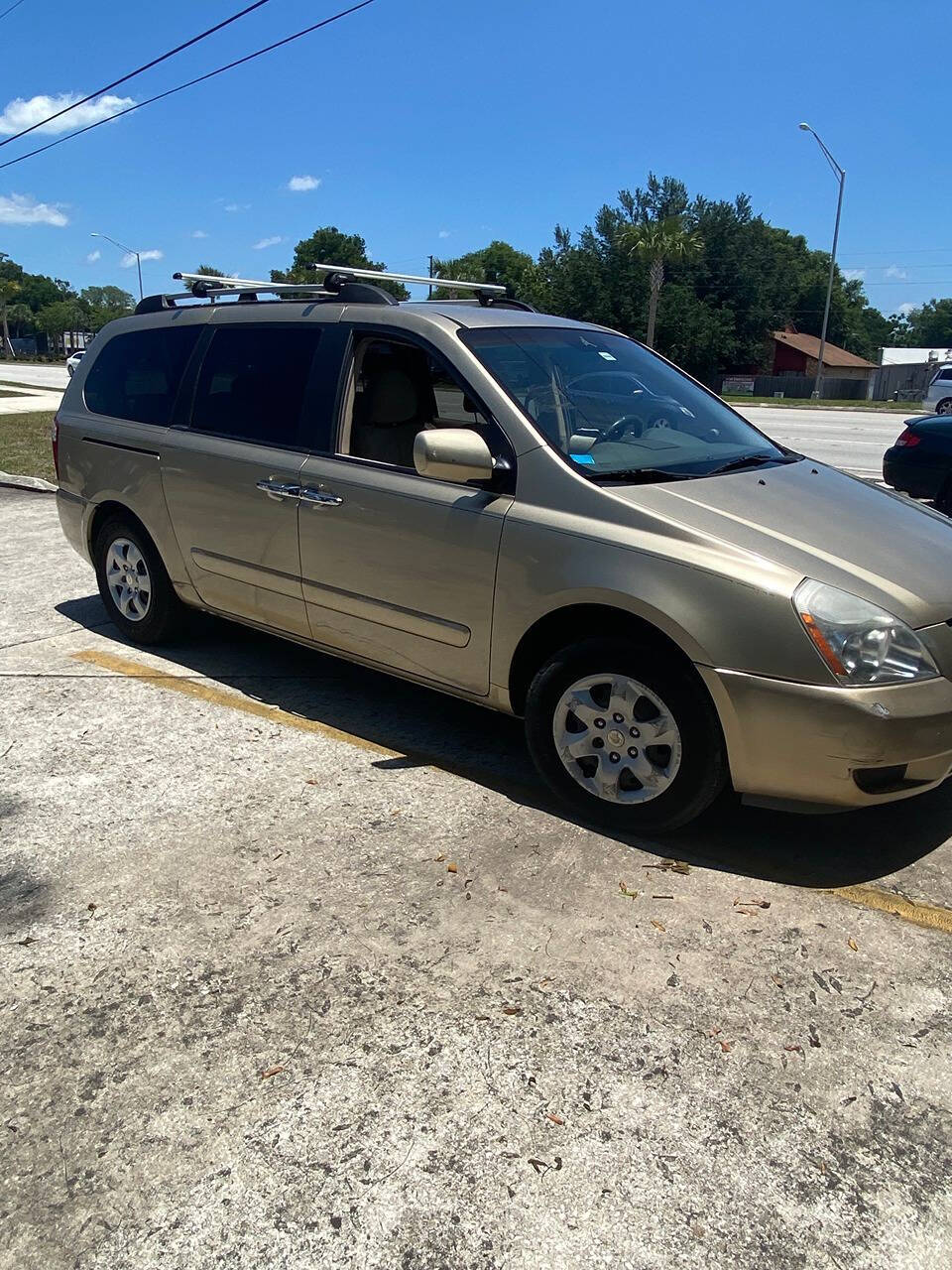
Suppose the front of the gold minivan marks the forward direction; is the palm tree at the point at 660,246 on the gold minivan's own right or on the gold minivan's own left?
on the gold minivan's own left

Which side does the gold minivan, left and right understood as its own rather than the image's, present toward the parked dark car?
left

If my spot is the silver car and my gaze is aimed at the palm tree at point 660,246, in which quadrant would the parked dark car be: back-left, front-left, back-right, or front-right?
back-left

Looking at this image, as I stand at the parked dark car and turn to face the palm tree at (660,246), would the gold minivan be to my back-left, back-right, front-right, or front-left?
back-left

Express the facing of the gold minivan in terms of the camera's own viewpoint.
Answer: facing the viewer and to the right of the viewer

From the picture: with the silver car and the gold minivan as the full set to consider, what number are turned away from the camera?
0
